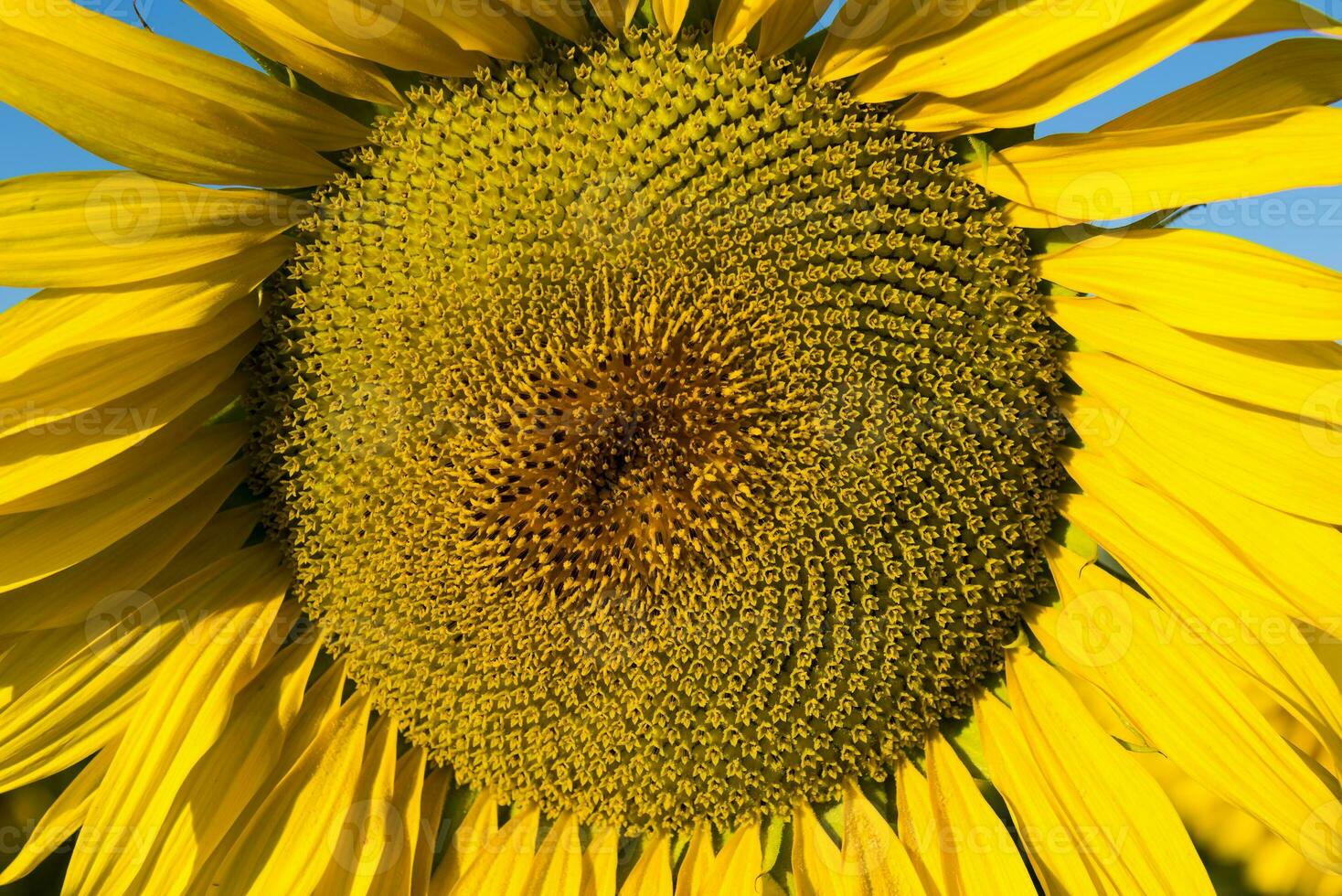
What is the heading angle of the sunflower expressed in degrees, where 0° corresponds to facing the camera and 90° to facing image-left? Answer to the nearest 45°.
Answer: approximately 0°
